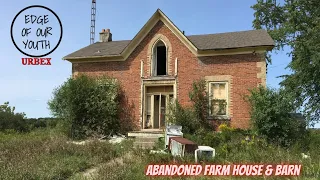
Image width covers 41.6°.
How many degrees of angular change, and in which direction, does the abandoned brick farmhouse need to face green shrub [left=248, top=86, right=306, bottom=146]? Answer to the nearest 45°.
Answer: approximately 45° to its left

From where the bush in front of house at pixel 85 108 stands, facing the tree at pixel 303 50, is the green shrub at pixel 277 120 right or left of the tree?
right

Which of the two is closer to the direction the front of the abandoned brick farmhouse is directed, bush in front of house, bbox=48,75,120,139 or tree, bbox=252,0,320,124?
the bush in front of house

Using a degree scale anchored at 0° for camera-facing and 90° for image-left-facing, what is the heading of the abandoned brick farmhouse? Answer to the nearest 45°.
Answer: approximately 0°

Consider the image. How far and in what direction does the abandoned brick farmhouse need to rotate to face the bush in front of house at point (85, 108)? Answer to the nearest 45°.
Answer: approximately 90° to its right

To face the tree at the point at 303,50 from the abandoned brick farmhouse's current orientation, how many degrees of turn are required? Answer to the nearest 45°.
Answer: approximately 135° to its left

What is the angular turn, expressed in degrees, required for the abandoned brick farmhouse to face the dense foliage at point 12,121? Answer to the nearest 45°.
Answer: approximately 135° to its right
